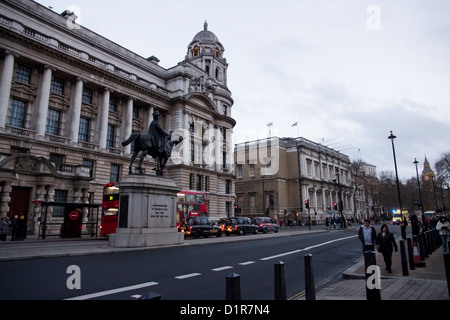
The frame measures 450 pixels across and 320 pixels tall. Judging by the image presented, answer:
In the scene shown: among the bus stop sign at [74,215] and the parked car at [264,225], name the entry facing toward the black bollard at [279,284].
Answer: the bus stop sign

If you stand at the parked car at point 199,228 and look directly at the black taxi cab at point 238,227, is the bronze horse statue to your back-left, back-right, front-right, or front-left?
back-right

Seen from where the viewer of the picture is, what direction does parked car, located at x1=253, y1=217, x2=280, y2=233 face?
facing away from the viewer and to the right of the viewer

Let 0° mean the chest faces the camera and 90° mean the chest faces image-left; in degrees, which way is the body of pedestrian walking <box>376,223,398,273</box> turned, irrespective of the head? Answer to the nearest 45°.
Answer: approximately 0°

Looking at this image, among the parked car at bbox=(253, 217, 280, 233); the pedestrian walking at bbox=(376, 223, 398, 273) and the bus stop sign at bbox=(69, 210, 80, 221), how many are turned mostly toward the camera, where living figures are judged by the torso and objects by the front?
2

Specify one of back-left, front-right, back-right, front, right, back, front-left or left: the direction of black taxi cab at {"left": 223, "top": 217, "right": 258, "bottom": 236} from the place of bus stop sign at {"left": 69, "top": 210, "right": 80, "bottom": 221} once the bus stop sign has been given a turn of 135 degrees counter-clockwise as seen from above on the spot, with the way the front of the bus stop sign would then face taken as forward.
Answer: front-right

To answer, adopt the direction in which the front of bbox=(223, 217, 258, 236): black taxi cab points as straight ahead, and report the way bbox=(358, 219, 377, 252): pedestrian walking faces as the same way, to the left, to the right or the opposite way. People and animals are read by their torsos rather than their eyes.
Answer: the opposite way

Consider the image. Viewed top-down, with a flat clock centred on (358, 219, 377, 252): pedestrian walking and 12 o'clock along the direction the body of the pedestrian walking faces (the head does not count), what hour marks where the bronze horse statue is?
The bronze horse statue is roughly at 3 o'clock from the pedestrian walking.

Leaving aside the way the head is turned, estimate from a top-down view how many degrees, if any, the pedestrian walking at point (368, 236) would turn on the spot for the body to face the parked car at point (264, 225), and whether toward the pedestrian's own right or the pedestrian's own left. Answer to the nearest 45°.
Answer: approximately 135° to the pedestrian's own right

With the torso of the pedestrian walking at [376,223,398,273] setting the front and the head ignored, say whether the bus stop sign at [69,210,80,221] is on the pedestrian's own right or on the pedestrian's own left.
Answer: on the pedestrian's own right
